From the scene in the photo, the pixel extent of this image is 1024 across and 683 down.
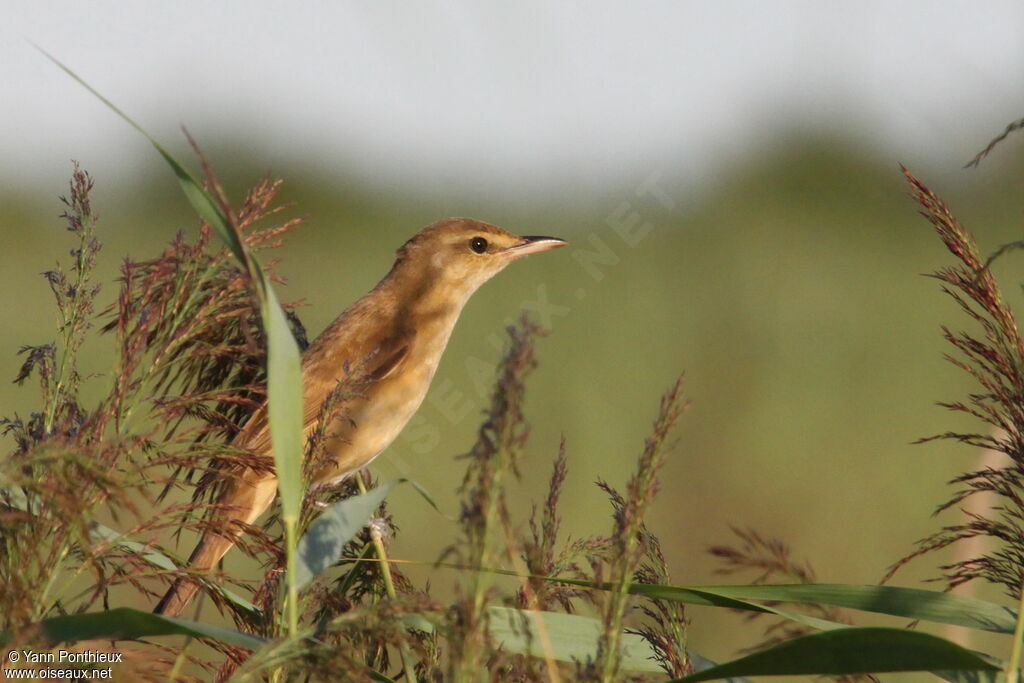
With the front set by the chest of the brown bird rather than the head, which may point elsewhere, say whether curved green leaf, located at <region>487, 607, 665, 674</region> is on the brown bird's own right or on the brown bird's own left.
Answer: on the brown bird's own right

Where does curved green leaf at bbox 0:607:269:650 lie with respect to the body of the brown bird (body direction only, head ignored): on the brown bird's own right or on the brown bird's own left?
on the brown bird's own right

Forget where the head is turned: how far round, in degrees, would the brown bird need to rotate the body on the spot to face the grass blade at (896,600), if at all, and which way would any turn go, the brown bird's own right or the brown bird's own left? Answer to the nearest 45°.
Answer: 0° — it already faces it

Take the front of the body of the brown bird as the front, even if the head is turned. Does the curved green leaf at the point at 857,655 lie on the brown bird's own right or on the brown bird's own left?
on the brown bird's own right

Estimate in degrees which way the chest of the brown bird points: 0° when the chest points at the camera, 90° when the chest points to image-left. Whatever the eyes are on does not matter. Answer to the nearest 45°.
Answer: approximately 270°
